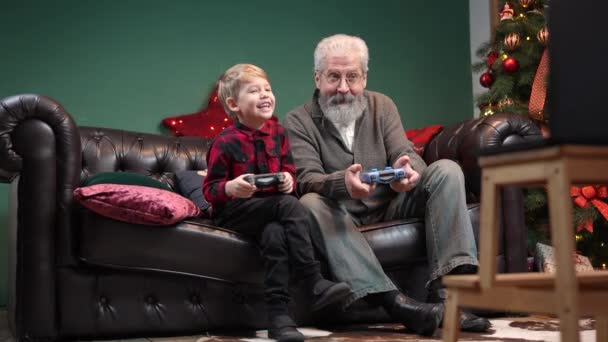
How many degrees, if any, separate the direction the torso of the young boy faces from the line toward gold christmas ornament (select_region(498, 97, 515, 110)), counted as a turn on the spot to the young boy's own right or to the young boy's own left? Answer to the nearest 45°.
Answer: approximately 90° to the young boy's own left

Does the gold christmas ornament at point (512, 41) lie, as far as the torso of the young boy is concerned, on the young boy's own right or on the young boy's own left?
on the young boy's own left

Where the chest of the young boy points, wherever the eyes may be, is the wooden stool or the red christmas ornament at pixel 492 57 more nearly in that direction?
the wooden stool

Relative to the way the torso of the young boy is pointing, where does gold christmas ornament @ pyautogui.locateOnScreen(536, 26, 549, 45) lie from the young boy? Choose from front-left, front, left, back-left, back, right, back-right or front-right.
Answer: left

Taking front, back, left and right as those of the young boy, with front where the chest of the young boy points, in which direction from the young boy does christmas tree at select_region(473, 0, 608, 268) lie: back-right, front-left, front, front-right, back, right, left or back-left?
left

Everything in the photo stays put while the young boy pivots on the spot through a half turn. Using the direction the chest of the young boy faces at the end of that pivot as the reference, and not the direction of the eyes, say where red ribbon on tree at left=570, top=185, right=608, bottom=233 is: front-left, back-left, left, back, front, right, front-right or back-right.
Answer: right

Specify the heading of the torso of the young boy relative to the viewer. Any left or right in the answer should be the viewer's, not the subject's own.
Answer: facing the viewer and to the right of the viewer

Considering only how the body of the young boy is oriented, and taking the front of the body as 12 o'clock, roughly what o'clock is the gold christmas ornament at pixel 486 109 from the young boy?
The gold christmas ornament is roughly at 9 o'clock from the young boy.

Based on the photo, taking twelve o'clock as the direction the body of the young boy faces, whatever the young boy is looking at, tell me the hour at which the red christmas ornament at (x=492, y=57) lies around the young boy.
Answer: The red christmas ornament is roughly at 9 o'clock from the young boy.

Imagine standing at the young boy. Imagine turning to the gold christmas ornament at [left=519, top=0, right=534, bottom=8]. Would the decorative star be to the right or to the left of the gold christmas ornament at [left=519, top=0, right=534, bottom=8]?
left

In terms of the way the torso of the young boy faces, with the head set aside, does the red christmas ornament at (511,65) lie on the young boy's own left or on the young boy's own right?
on the young boy's own left

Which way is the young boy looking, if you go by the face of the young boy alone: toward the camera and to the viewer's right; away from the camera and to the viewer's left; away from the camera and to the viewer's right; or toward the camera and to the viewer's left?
toward the camera and to the viewer's right

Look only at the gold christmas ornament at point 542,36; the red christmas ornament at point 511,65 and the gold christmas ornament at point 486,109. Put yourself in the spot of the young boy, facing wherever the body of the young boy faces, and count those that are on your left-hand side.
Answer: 3
